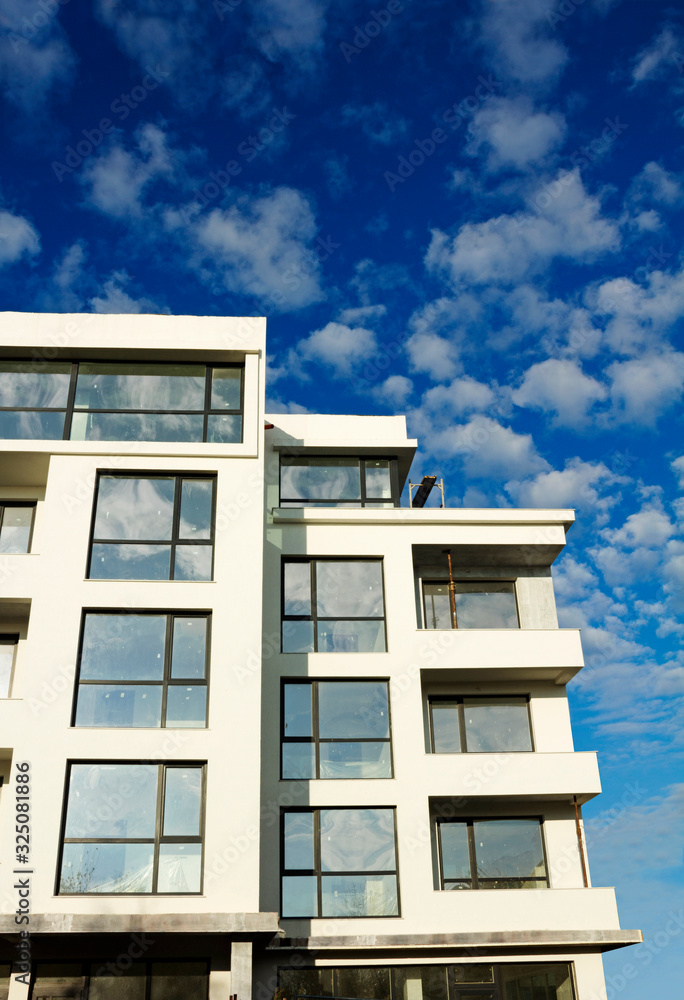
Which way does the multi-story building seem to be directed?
toward the camera
